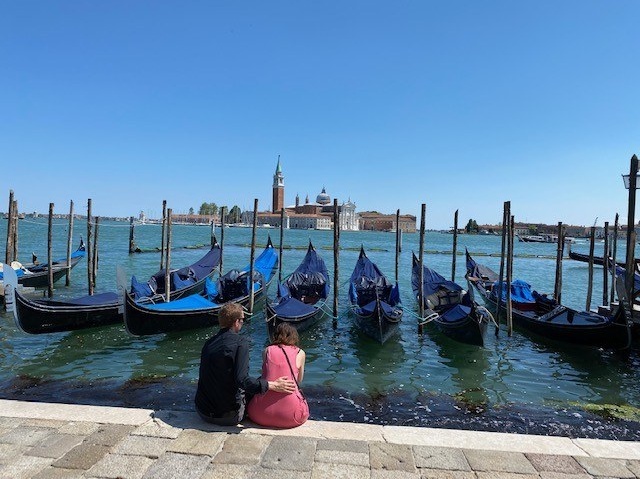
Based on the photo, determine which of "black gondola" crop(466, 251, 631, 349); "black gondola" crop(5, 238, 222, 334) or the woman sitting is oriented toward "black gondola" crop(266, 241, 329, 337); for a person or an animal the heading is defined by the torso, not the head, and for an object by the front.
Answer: the woman sitting

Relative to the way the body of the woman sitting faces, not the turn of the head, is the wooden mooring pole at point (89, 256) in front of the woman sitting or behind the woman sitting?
in front

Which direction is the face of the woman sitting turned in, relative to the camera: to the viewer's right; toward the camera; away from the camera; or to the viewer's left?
away from the camera

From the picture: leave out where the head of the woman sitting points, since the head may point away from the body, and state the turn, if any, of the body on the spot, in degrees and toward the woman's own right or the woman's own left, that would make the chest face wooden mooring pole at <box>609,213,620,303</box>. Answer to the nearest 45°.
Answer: approximately 45° to the woman's own right

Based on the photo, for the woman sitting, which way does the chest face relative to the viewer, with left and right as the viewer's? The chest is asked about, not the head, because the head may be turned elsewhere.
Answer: facing away from the viewer
